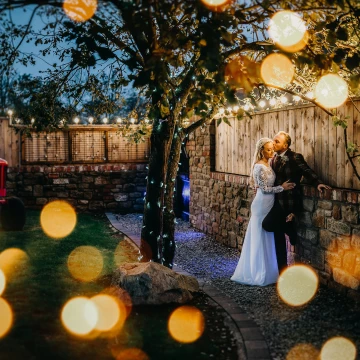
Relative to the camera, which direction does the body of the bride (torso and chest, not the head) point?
to the viewer's right

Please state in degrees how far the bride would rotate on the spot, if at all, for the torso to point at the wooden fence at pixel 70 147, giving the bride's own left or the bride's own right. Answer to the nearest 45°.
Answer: approximately 135° to the bride's own left

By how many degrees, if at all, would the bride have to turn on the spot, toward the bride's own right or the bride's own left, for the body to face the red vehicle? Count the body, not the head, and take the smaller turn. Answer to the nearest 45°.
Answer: approximately 135° to the bride's own left
